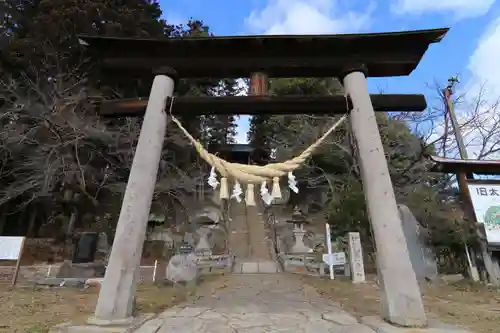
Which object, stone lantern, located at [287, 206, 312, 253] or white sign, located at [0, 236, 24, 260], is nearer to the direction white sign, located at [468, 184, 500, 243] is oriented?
the white sign

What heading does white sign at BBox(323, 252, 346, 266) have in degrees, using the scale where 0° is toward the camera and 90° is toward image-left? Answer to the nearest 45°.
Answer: approximately 0°

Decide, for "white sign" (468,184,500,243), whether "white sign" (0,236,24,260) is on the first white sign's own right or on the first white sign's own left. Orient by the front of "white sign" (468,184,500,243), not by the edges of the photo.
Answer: on the first white sign's own right

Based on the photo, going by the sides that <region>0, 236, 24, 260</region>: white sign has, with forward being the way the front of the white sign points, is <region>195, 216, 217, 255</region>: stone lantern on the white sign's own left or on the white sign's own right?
on the white sign's own left

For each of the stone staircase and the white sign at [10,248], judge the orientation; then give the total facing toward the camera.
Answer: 2

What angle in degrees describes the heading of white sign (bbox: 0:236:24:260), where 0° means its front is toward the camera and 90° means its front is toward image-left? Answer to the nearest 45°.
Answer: approximately 0°

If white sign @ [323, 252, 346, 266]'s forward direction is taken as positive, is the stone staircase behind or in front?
behind
